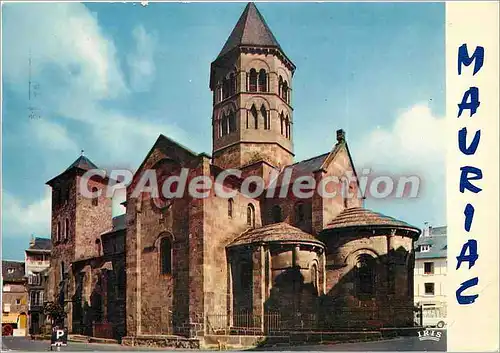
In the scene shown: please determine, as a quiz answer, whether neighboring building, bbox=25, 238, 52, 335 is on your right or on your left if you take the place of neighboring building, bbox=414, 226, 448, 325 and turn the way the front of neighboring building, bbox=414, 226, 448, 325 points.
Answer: on your right

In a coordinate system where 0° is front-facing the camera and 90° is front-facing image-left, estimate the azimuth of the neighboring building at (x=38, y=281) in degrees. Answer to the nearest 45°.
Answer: approximately 0°

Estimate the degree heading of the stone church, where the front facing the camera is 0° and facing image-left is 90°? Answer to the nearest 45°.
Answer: approximately 135°

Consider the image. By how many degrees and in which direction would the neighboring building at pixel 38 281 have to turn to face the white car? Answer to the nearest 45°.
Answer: approximately 45° to its left

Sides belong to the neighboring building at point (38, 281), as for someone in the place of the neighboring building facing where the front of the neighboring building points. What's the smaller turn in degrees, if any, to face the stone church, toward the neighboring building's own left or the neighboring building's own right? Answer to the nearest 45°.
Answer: approximately 45° to the neighboring building's own left

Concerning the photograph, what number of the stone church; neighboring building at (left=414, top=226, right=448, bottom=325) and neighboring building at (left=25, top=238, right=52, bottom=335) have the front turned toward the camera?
2

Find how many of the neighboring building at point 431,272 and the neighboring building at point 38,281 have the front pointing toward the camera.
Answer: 2
